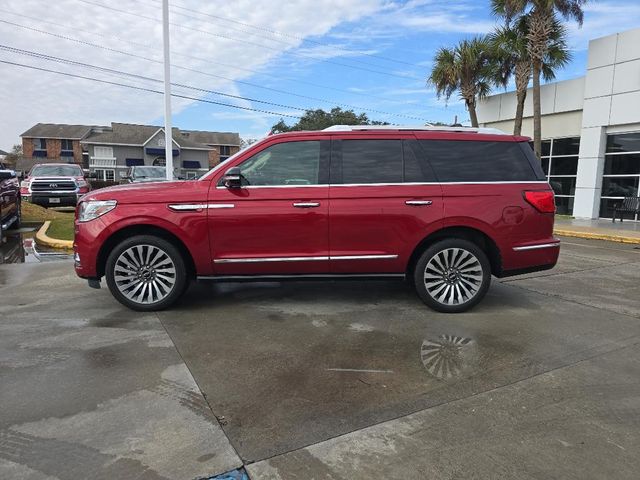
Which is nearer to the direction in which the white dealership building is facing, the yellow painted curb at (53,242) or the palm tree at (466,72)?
the yellow painted curb

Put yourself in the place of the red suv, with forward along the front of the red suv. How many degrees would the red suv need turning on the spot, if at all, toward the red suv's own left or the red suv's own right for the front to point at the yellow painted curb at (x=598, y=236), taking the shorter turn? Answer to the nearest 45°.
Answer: approximately 135° to the red suv's own right

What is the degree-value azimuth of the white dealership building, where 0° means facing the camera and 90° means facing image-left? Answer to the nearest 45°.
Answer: approximately 45°

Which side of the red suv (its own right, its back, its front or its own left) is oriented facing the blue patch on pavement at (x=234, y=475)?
left

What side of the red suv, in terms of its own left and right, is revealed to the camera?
left

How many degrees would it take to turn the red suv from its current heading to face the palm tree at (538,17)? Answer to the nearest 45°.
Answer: approximately 135° to its right

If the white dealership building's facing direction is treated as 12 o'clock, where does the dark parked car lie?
The dark parked car is roughly at 12 o'clock from the white dealership building.

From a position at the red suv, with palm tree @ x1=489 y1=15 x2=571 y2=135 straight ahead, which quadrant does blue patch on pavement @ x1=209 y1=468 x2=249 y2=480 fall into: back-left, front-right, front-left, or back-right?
back-right
